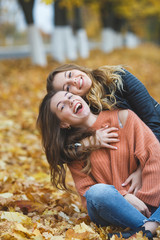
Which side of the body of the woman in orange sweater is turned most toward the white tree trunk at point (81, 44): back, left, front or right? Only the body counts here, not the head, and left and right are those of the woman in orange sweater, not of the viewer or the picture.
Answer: back

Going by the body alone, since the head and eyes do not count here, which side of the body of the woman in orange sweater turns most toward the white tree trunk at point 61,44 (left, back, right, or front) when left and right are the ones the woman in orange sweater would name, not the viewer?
back

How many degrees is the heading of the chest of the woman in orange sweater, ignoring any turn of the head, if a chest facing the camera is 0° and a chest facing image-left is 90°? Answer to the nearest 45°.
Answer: approximately 0°

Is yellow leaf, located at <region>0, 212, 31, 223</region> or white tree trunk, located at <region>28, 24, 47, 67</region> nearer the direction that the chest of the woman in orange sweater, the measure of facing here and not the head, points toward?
the yellow leaf

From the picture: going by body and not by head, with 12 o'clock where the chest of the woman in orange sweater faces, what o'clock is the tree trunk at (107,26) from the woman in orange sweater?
The tree trunk is roughly at 6 o'clock from the woman in orange sweater.

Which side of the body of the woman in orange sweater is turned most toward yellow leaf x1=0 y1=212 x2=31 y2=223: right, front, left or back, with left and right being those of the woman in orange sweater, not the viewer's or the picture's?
right

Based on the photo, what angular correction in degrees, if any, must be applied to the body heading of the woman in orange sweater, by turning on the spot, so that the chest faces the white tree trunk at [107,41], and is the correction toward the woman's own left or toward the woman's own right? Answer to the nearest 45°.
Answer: approximately 180°

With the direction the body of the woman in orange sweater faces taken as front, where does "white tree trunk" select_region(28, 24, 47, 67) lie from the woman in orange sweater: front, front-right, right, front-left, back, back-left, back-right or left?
back

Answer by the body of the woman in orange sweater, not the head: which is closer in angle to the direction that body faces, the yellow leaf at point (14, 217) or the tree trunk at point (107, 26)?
the yellow leaf

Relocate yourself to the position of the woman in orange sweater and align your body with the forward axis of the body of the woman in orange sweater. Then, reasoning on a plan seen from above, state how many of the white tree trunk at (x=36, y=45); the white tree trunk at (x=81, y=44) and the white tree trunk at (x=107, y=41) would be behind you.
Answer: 3
